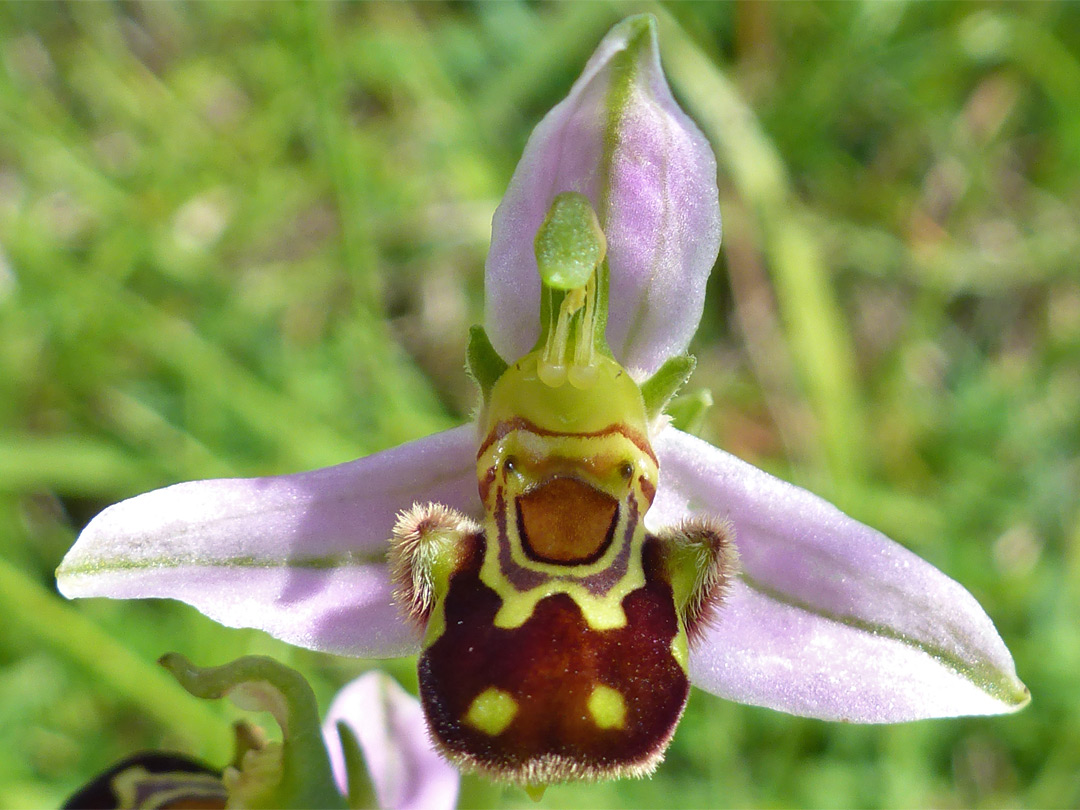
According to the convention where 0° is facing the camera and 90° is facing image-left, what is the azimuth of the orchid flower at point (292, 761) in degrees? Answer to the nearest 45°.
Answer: approximately 90°

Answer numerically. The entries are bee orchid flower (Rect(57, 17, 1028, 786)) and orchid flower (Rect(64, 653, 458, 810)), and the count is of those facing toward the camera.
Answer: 1

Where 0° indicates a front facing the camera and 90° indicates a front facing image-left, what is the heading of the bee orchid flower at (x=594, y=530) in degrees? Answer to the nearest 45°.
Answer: approximately 0°

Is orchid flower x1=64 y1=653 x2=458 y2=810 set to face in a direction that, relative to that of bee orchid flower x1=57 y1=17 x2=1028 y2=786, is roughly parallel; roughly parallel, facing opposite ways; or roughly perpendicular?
roughly perpendicular

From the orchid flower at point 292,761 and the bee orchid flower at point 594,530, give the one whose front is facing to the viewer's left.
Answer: the orchid flower
